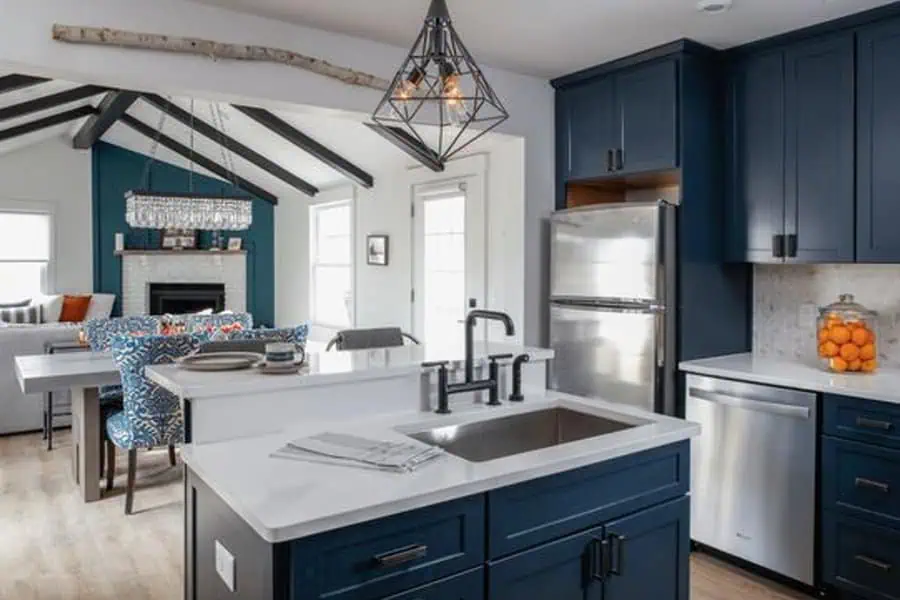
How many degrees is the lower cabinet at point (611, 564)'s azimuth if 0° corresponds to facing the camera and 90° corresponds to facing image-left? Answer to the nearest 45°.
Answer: approximately 315°

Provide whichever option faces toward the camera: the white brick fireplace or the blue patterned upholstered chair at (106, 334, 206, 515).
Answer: the white brick fireplace

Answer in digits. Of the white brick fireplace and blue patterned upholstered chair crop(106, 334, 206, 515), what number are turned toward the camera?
1

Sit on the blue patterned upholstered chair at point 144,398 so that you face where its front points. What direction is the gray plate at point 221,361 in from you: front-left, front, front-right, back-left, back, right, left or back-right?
back-left

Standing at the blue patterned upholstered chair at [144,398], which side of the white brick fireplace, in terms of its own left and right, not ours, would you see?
front

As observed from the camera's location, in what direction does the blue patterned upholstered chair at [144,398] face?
facing away from the viewer and to the left of the viewer

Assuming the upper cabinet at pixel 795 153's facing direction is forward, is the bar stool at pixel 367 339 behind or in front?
in front

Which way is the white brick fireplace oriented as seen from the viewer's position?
toward the camera

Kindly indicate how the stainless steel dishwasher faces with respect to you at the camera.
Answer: facing the viewer and to the left of the viewer

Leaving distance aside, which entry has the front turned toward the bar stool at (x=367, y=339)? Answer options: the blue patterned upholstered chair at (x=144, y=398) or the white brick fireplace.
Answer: the white brick fireplace

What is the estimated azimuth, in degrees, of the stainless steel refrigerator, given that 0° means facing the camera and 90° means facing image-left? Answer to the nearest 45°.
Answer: approximately 45°

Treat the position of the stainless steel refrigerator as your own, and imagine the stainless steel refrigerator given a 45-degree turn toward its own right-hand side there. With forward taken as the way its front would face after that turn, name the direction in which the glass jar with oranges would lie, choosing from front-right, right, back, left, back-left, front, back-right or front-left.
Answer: back
